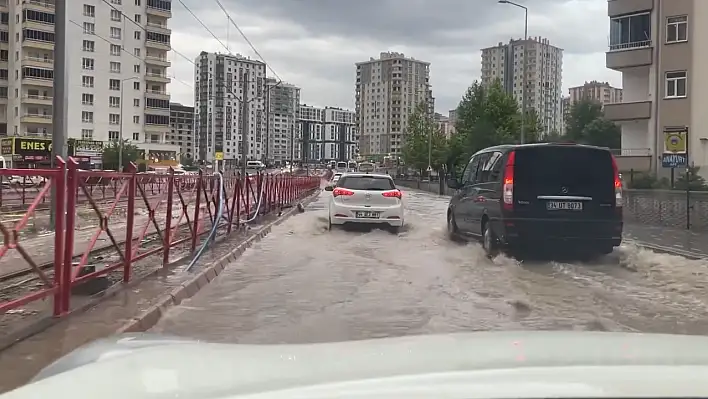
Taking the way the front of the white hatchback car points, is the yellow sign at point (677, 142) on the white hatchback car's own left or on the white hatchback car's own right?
on the white hatchback car's own right

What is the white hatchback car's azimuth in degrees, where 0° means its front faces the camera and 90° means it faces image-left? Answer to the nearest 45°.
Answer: approximately 180°

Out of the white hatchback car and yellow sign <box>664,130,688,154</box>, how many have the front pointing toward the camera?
1

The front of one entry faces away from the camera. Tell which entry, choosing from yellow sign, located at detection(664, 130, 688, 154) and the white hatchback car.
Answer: the white hatchback car

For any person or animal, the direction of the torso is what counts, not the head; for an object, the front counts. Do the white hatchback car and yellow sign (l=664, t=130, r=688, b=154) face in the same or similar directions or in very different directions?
very different directions

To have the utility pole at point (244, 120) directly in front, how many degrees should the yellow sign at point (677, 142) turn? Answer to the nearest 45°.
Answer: approximately 135° to its right

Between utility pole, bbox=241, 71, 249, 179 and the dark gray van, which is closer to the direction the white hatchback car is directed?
the utility pole

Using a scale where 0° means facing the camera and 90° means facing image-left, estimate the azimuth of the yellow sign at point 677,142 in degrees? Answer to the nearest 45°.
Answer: approximately 0°

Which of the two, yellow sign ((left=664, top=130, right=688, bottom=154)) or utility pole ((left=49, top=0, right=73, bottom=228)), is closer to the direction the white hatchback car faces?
the yellow sign
